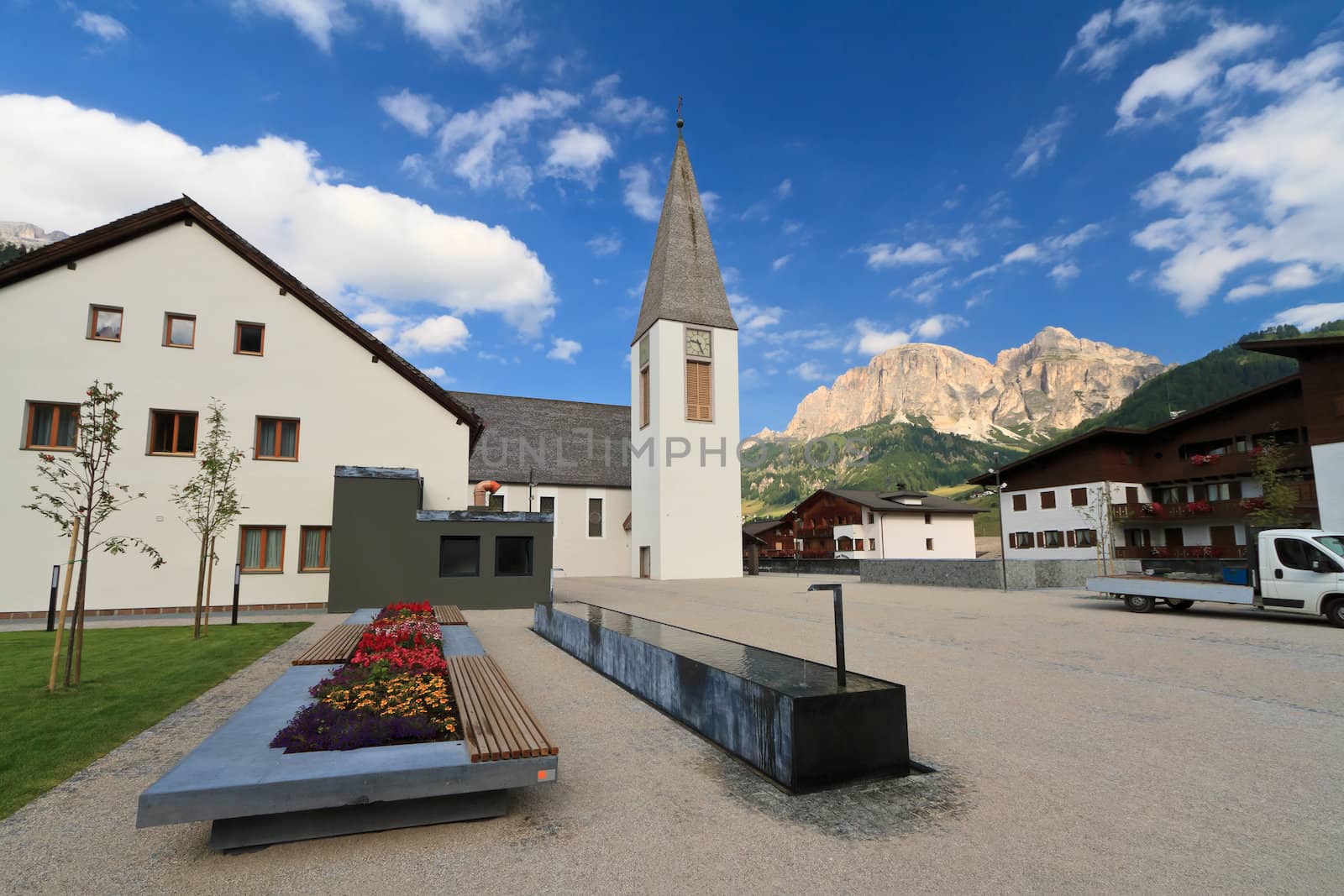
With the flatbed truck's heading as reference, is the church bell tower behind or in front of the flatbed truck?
behind

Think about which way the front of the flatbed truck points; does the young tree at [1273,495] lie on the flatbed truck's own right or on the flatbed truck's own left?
on the flatbed truck's own left

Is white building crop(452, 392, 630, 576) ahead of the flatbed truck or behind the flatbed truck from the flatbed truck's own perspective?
behind

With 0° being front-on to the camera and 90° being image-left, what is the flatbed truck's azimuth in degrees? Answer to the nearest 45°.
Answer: approximately 315°

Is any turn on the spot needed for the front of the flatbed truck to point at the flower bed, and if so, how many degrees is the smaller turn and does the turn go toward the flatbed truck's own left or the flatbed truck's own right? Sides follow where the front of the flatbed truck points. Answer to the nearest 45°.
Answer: approximately 90° to the flatbed truck's own right

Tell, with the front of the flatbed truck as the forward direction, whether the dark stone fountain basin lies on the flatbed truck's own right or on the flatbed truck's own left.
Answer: on the flatbed truck's own right
